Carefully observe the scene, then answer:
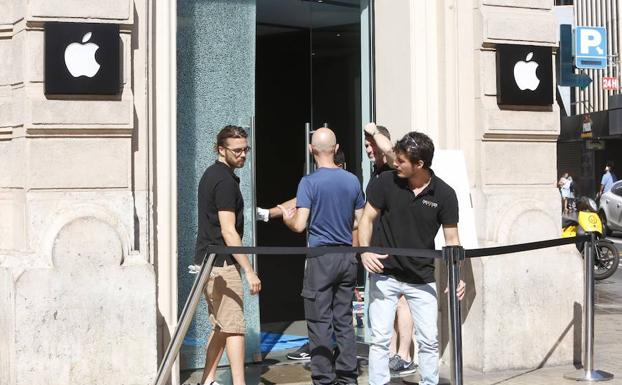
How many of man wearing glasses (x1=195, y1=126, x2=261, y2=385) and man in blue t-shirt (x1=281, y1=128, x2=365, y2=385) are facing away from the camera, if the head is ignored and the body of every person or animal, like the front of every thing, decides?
1

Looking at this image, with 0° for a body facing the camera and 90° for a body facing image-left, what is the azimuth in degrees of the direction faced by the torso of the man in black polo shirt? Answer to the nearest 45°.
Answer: approximately 0°

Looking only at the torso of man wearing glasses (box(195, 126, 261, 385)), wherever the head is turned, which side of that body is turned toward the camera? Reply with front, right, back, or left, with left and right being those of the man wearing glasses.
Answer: right

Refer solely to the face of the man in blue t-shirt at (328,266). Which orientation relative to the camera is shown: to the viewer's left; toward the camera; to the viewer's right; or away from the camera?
away from the camera

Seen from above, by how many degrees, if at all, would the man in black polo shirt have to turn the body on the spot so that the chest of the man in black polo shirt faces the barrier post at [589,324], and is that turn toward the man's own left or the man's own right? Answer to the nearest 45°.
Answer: approximately 135° to the man's own left

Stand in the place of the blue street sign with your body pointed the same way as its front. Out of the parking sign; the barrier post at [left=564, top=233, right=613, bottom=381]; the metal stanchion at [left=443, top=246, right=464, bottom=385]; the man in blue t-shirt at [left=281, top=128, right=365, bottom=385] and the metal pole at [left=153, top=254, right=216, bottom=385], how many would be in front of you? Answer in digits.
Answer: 4

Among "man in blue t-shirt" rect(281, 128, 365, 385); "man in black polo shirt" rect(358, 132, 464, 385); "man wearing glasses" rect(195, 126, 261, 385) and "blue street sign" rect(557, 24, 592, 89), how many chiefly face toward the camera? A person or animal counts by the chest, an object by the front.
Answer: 2

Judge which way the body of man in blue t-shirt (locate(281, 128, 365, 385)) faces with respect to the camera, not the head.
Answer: away from the camera
